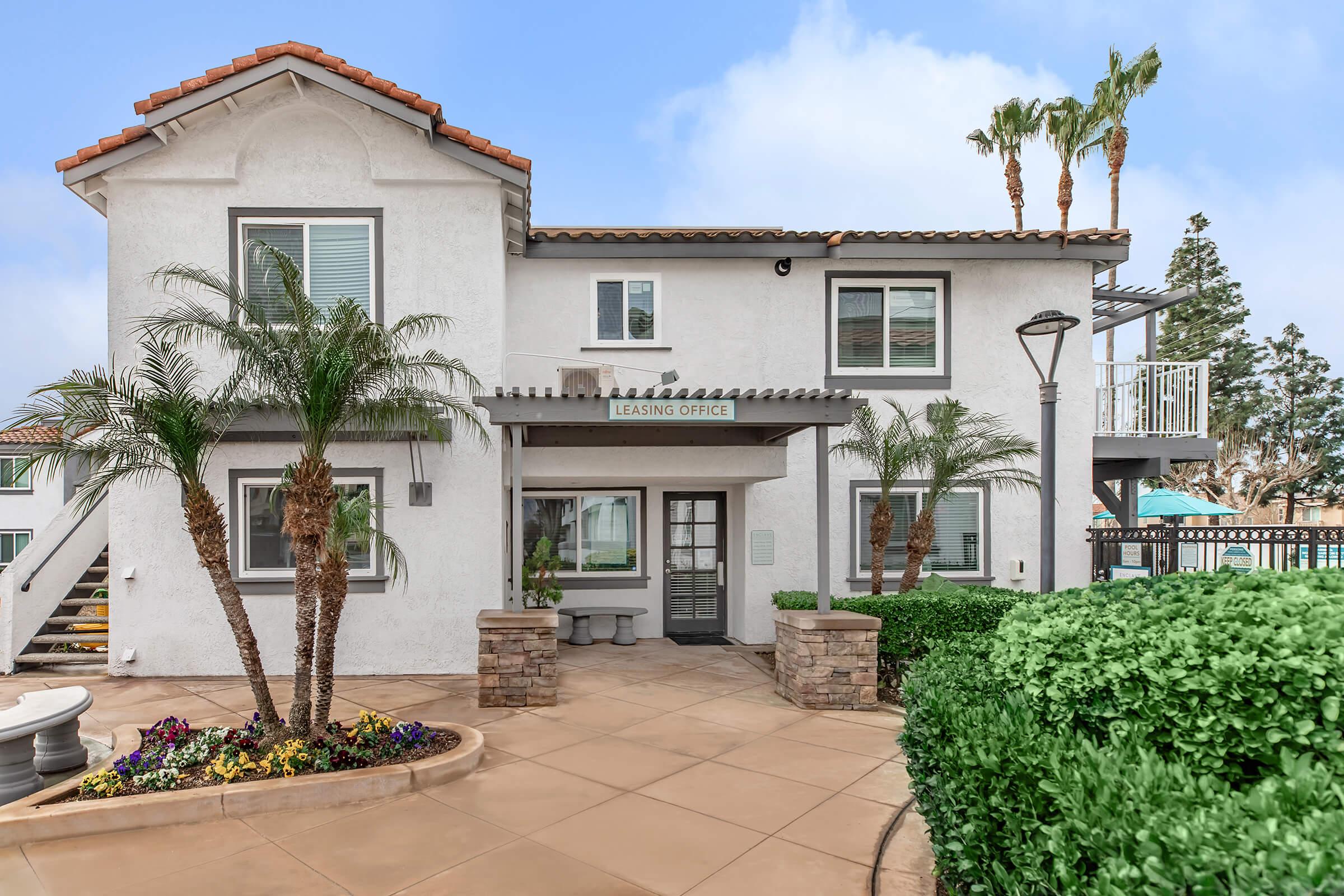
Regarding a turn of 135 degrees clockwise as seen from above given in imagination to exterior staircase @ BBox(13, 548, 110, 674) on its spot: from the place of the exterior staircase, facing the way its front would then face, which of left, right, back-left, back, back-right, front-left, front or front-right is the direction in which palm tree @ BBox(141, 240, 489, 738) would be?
back

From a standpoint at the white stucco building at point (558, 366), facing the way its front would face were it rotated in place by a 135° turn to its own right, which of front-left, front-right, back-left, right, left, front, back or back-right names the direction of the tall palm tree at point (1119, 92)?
right

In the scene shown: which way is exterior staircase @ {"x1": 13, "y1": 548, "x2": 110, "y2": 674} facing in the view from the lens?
facing the viewer and to the left of the viewer

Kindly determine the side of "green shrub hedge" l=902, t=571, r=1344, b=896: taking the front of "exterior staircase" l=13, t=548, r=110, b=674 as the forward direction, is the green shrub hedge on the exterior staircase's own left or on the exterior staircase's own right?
on the exterior staircase's own left

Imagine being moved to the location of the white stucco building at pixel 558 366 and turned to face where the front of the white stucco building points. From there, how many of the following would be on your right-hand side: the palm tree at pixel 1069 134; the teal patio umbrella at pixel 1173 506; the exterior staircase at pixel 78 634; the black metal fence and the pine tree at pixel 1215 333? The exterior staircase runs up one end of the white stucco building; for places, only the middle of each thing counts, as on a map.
1

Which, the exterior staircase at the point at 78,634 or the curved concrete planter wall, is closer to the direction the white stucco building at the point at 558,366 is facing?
the curved concrete planter wall

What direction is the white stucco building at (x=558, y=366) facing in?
toward the camera

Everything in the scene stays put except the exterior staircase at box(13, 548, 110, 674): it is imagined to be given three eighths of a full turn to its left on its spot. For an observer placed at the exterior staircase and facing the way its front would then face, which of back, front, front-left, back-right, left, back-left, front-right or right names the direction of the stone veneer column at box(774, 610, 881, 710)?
front-right

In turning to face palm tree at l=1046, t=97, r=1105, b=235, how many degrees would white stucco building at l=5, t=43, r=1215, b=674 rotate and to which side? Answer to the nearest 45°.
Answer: approximately 135° to its left

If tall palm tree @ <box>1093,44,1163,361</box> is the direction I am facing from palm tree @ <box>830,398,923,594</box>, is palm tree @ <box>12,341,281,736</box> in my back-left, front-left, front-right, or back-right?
back-left
